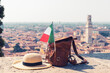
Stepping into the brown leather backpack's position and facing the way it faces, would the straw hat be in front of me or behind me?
in front
